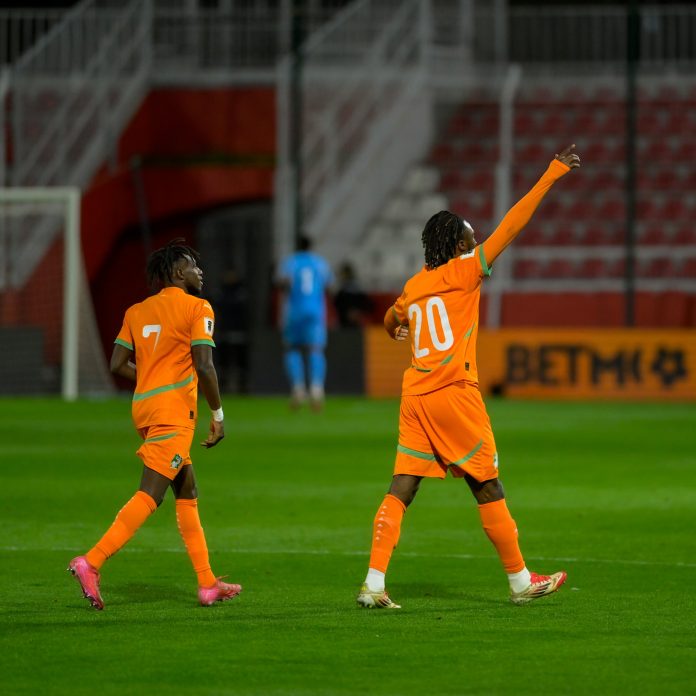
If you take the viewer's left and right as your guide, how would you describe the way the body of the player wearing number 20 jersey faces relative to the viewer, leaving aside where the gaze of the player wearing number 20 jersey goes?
facing away from the viewer and to the right of the viewer

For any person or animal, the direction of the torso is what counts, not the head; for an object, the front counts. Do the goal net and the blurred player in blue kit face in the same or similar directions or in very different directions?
very different directions

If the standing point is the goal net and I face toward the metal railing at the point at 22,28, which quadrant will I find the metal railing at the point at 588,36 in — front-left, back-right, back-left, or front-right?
front-right

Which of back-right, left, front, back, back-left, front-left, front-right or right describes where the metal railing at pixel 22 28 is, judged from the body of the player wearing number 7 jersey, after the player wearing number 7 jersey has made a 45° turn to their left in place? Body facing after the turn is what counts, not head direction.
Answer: front

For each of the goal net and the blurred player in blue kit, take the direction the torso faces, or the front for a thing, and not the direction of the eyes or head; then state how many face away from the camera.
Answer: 1

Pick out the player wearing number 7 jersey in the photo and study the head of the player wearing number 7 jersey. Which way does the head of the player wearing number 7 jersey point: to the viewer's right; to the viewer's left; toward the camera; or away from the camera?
to the viewer's right

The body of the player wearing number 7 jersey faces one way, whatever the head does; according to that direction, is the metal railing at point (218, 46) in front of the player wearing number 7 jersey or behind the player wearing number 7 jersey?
in front

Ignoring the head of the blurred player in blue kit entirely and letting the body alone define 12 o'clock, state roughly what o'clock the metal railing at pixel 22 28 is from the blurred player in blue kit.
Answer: The metal railing is roughly at 11 o'clock from the blurred player in blue kit.

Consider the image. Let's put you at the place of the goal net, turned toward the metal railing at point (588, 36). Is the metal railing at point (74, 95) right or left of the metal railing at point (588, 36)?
left

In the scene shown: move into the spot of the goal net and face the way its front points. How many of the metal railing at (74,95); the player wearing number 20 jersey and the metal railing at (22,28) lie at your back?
2

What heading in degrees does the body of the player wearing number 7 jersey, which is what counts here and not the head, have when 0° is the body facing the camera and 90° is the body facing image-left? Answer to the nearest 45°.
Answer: approximately 225°

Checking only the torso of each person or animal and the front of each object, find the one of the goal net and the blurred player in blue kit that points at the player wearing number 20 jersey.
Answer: the goal net

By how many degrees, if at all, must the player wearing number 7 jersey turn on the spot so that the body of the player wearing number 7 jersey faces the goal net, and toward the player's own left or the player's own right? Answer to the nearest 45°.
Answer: approximately 45° to the player's own left

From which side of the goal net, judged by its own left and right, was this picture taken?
front

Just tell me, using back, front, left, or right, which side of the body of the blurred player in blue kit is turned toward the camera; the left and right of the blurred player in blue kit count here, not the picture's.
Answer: back
